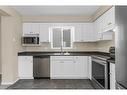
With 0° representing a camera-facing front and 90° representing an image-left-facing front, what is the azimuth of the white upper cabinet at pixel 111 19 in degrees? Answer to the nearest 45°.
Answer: approximately 90°

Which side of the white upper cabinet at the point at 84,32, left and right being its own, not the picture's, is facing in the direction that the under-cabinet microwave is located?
right
